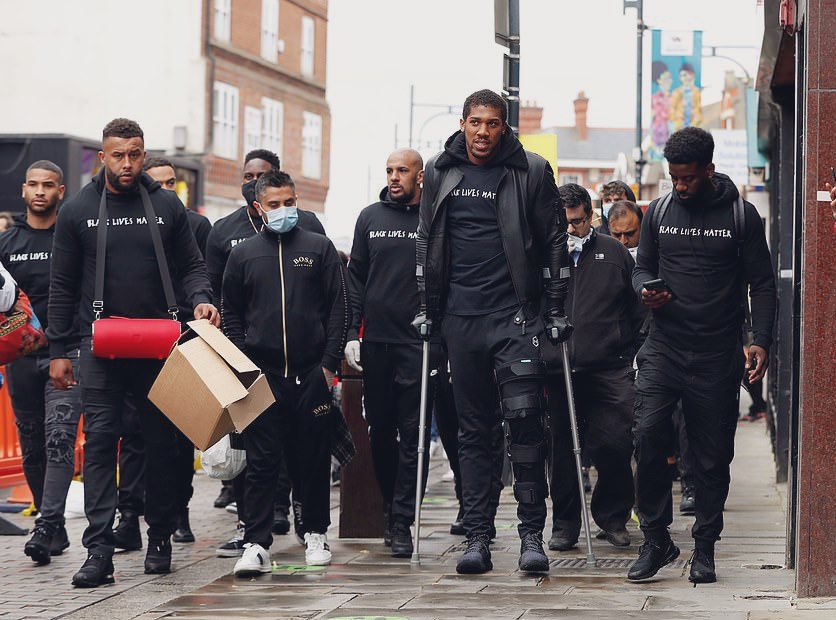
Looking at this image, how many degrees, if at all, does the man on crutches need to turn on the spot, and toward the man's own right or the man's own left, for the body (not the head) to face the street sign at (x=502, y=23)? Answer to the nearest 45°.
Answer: approximately 180°

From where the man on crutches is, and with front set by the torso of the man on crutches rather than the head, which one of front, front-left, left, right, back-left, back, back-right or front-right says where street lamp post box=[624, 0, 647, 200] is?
back

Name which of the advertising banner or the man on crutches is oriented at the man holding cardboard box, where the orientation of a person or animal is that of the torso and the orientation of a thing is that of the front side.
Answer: the advertising banner

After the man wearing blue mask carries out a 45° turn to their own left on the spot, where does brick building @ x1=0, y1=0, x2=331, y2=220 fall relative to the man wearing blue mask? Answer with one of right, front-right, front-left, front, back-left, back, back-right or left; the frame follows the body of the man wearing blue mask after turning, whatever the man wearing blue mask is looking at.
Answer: back-left
